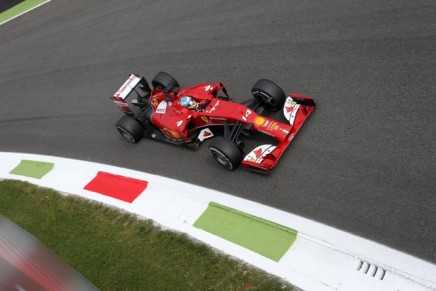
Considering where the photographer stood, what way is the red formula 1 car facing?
facing the viewer and to the right of the viewer
